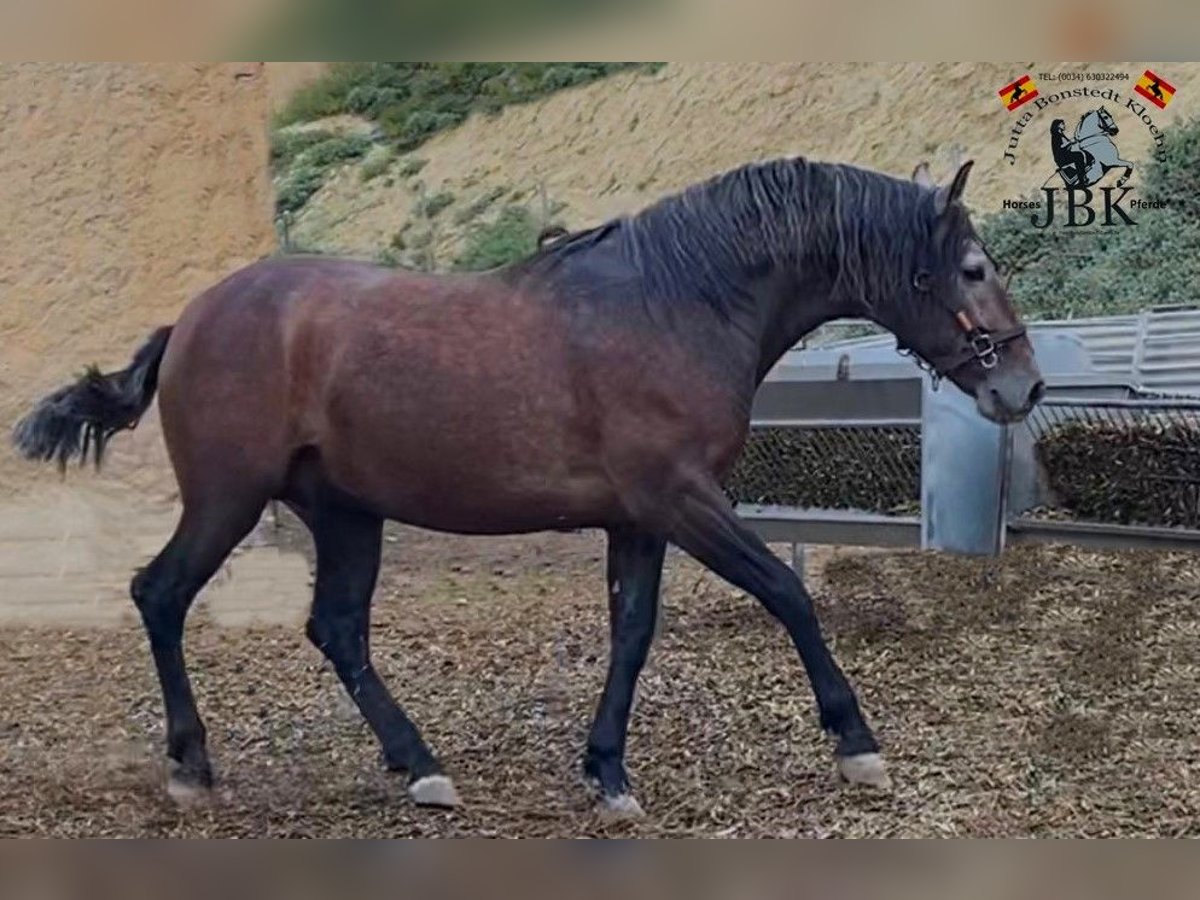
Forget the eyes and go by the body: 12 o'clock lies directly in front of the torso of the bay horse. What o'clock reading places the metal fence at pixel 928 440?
The metal fence is roughly at 11 o'clock from the bay horse.

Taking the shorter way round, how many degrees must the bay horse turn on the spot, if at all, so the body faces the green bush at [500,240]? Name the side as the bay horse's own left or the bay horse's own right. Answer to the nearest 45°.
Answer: approximately 90° to the bay horse's own left

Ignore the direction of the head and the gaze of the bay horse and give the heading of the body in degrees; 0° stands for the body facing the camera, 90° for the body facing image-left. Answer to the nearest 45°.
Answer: approximately 270°

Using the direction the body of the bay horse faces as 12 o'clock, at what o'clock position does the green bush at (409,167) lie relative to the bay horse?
The green bush is roughly at 8 o'clock from the bay horse.

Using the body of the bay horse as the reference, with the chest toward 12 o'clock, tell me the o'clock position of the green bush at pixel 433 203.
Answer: The green bush is roughly at 8 o'clock from the bay horse.

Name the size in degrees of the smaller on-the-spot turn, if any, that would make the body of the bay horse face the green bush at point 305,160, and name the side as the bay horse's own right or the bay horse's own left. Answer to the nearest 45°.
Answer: approximately 135° to the bay horse's own left

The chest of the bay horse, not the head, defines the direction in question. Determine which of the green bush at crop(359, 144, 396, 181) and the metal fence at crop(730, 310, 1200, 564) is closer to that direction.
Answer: the metal fence
